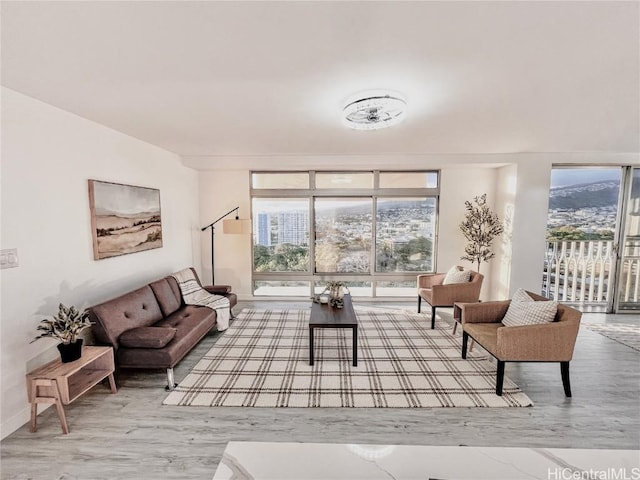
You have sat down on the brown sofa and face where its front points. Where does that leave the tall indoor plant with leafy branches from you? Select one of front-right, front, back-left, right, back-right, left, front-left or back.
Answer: front-left

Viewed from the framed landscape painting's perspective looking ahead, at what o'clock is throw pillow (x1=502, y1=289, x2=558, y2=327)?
The throw pillow is roughly at 12 o'clock from the framed landscape painting.

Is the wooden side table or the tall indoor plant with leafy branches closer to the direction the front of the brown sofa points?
the tall indoor plant with leafy branches

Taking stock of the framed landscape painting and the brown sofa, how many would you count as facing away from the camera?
0

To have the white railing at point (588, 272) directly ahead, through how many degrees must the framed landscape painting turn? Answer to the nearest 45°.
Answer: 0° — it already faces it

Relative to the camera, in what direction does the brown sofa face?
facing the viewer and to the right of the viewer

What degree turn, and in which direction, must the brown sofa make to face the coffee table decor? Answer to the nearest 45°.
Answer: approximately 45° to its left

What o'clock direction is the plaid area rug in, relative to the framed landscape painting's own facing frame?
The plaid area rug is roughly at 12 o'clock from the framed landscape painting.

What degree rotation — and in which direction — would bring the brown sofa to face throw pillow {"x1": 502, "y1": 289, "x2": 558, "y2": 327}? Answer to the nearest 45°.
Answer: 0° — it already faces it

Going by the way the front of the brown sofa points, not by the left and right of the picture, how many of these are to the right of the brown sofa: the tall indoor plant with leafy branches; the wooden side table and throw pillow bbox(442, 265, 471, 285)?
1

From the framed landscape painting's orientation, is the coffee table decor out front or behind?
out front

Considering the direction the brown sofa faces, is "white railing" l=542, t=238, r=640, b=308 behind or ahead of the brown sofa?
ahead
